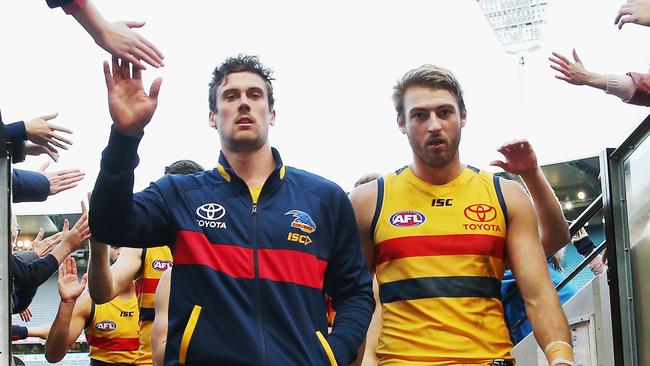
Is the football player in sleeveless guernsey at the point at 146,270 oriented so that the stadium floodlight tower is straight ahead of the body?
no

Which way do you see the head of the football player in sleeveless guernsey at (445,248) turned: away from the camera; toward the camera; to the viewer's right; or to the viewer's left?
toward the camera

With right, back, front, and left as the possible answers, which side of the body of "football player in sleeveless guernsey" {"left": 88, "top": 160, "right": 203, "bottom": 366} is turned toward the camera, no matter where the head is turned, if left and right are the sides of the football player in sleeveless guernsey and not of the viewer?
front

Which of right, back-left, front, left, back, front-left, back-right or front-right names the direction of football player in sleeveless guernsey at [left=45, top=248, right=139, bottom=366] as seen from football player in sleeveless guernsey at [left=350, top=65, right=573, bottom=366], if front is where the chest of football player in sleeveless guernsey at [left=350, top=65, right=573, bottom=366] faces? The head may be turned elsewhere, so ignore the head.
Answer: back-right

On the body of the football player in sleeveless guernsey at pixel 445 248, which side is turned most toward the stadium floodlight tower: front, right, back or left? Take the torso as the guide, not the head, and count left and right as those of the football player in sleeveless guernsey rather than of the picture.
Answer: back

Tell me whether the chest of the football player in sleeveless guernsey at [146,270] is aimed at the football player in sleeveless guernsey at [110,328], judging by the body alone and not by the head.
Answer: no

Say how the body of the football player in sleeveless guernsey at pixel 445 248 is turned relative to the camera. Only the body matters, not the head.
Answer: toward the camera
